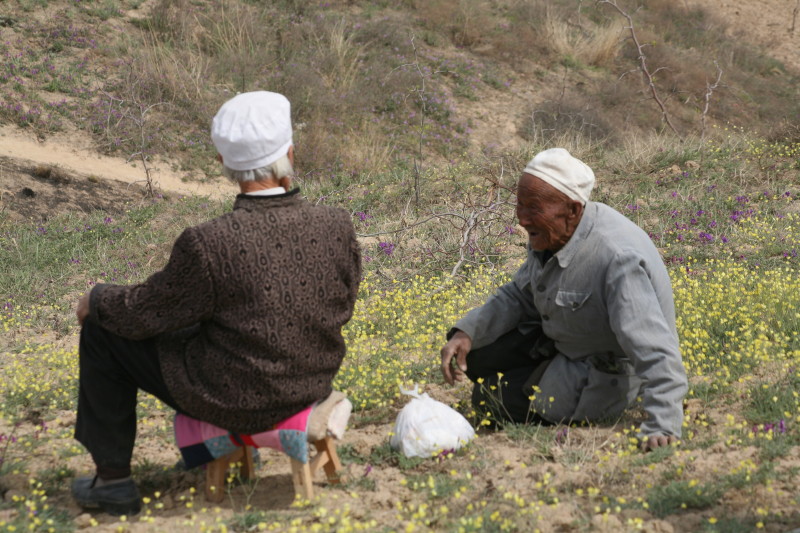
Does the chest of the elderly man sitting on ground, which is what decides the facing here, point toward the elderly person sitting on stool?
yes

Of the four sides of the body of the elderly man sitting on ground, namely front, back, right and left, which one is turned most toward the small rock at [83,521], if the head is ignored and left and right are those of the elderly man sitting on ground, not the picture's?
front

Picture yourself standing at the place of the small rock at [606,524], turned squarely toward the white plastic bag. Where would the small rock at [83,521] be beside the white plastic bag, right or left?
left

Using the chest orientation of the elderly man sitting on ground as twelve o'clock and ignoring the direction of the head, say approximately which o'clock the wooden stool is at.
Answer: The wooden stool is roughly at 12 o'clock from the elderly man sitting on ground.

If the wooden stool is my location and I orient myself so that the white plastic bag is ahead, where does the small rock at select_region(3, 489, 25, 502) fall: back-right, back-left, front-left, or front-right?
back-left

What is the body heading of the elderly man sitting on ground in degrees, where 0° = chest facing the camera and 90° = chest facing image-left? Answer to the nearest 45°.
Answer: approximately 45°

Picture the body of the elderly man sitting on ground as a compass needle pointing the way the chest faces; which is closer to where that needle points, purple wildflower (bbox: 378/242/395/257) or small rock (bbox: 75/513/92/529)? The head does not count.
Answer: the small rock

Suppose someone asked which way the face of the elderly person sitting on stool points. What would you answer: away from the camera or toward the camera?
away from the camera

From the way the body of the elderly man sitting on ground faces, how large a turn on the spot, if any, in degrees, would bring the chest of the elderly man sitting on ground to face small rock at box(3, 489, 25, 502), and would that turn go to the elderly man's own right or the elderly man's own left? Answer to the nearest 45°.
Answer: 0° — they already face it
